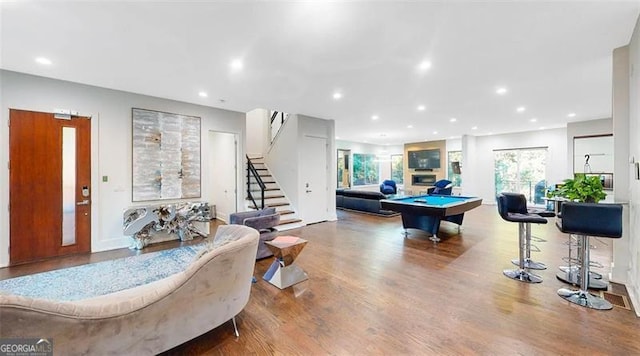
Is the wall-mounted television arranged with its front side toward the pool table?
yes

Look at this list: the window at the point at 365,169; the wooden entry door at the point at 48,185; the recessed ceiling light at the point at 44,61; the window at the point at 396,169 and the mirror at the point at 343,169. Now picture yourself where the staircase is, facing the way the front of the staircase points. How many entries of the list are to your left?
3

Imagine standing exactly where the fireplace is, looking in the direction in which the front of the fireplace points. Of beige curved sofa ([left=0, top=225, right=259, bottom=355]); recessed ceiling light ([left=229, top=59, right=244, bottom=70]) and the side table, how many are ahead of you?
3

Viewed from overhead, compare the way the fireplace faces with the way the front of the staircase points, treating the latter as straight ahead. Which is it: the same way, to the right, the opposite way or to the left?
to the right

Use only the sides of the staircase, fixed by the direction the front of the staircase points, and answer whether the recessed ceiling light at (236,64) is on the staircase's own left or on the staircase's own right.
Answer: on the staircase's own right

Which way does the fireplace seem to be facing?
toward the camera

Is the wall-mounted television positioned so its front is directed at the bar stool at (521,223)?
yes

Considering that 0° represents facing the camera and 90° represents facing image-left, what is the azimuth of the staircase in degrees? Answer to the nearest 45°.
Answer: approximately 315°

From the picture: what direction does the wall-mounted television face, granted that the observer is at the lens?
facing the viewer

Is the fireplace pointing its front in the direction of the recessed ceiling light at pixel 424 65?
yes

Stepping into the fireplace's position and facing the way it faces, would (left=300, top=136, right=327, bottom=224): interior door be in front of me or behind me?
in front

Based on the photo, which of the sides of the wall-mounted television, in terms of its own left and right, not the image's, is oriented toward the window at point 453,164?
left

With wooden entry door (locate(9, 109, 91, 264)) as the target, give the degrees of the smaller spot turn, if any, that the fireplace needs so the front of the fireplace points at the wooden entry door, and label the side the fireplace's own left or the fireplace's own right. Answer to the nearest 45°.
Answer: approximately 45° to the fireplace's own right

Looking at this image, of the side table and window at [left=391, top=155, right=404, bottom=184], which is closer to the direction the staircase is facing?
the side table

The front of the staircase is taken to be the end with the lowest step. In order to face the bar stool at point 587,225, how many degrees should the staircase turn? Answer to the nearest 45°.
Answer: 0° — it already faces it

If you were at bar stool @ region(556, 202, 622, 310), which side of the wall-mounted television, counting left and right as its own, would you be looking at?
front

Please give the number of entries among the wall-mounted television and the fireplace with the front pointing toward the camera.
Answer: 2

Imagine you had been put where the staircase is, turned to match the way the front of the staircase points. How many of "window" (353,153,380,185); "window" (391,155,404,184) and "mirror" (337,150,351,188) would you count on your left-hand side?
3
